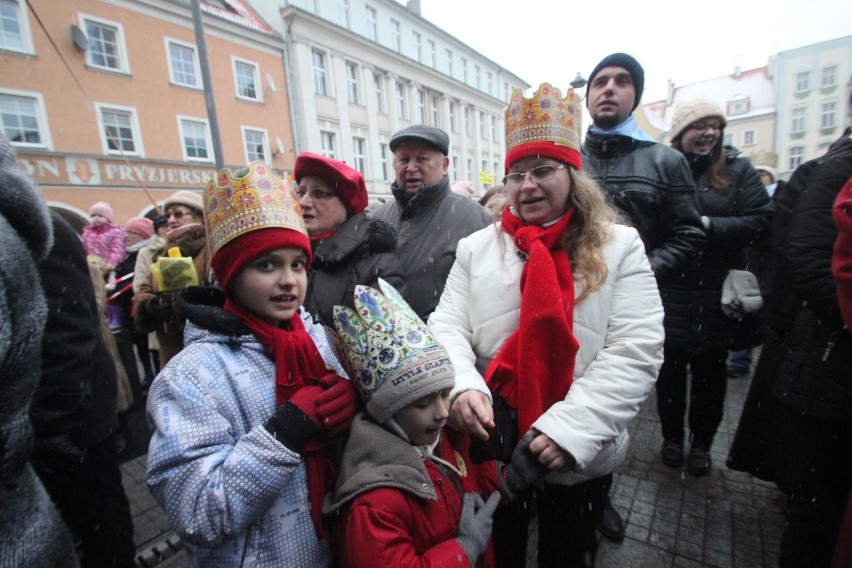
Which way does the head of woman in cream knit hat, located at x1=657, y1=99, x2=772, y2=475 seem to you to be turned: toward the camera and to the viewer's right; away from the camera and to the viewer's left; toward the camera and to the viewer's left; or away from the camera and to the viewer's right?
toward the camera and to the viewer's left

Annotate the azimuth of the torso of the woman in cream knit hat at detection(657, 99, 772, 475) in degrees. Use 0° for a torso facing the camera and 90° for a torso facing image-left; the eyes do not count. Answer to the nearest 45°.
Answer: approximately 45°

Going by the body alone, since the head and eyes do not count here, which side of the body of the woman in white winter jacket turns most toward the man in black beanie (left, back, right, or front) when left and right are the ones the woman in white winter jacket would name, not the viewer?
back

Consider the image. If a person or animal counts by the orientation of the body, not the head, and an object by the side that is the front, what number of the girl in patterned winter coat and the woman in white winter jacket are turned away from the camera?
0

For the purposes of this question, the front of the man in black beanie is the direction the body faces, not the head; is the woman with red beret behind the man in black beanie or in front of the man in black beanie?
in front

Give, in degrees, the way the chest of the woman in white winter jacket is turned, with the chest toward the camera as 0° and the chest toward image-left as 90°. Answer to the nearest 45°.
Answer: approximately 45°

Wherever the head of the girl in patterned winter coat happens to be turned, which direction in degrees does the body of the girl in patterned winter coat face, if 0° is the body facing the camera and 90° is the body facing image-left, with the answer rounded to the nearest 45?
approximately 315°

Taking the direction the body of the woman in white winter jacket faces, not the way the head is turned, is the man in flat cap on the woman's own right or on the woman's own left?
on the woman's own right
